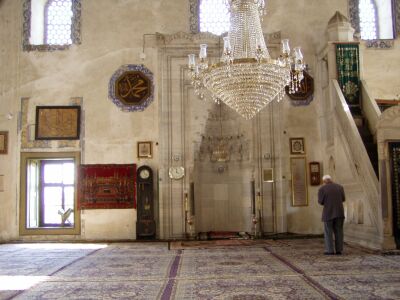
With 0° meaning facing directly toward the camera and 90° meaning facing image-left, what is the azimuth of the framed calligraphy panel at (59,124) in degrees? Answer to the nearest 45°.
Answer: approximately 0°

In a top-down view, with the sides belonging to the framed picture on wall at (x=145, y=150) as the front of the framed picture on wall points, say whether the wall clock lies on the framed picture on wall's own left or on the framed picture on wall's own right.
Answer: on the framed picture on wall's own left

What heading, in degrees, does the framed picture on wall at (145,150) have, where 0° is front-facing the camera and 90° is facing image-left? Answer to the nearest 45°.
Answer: approximately 0°
